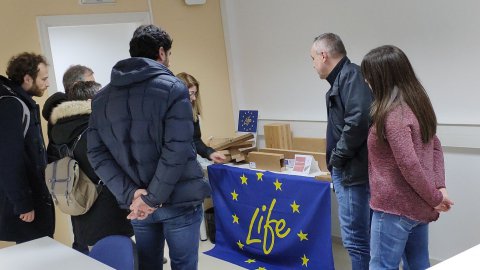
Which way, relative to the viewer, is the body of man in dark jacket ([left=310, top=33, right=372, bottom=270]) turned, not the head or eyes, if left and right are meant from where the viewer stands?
facing to the left of the viewer

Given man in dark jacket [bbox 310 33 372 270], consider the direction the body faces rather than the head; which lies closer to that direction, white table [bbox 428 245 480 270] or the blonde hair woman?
the blonde hair woman

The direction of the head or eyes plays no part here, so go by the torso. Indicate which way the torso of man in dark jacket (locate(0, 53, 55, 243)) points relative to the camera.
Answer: to the viewer's right

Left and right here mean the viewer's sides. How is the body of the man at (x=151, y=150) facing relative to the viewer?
facing away from the viewer and to the right of the viewer

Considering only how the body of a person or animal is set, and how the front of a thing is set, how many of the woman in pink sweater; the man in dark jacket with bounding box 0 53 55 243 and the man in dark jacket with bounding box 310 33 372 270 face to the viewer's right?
1

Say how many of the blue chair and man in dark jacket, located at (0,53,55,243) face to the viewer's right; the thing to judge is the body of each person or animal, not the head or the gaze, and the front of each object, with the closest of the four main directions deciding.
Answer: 1

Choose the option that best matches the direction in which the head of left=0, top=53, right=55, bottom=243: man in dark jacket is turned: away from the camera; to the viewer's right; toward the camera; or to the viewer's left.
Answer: to the viewer's right

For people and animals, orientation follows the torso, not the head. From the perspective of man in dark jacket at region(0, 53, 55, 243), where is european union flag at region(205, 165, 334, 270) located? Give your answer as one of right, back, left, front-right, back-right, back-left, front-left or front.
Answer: front

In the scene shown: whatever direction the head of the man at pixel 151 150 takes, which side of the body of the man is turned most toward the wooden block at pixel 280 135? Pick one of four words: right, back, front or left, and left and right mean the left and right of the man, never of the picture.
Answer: front

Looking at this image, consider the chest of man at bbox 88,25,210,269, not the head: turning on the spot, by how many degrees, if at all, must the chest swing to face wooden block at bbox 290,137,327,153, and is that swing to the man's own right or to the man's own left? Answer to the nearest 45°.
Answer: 0° — they already face it

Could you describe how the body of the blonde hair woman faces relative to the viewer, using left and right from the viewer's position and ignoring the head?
facing the viewer and to the right of the viewer

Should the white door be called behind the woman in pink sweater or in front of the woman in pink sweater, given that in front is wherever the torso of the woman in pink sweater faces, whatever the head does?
in front
